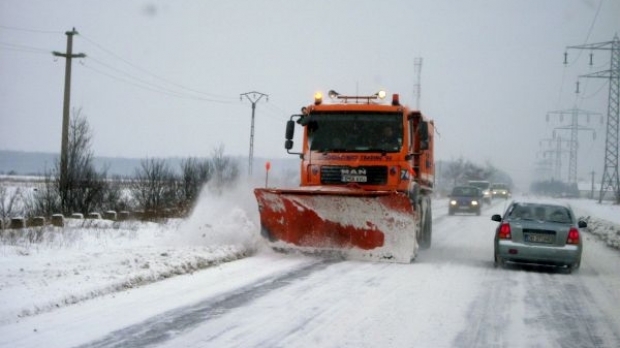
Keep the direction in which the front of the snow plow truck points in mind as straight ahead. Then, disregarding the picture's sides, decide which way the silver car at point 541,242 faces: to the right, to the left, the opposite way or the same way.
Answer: the opposite way

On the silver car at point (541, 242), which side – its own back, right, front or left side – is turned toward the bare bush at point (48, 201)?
left

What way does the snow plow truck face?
toward the camera

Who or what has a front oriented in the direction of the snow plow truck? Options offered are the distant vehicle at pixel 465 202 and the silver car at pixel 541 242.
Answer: the distant vehicle

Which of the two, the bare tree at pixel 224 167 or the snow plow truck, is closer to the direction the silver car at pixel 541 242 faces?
the bare tree

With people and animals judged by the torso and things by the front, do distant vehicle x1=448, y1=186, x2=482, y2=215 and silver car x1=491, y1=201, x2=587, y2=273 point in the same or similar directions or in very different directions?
very different directions

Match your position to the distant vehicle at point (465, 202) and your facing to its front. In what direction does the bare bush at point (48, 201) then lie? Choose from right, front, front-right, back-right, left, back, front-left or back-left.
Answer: front-right

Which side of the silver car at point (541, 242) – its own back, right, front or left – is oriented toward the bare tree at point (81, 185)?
left

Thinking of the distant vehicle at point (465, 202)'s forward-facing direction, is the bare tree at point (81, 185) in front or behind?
in front

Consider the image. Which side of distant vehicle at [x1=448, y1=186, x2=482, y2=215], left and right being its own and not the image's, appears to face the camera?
front

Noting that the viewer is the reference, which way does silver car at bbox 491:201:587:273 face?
facing away from the viewer

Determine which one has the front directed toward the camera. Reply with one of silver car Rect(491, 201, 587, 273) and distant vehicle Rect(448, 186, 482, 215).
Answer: the distant vehicle
